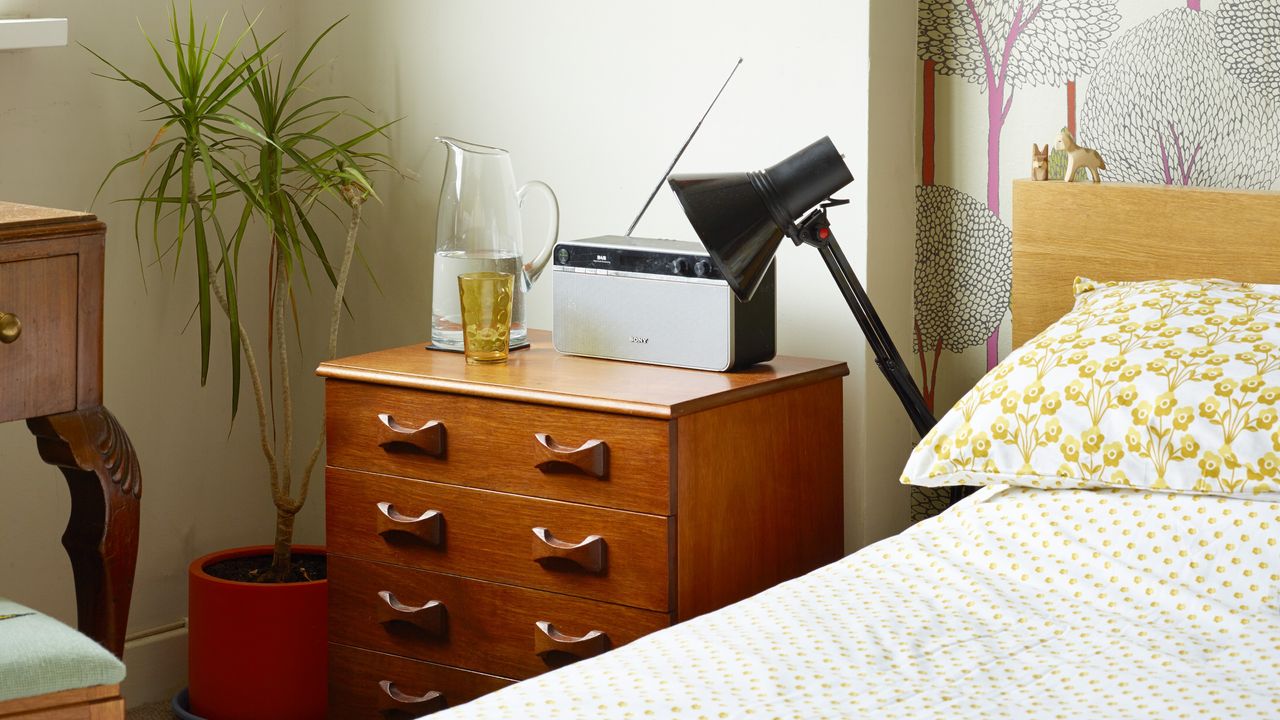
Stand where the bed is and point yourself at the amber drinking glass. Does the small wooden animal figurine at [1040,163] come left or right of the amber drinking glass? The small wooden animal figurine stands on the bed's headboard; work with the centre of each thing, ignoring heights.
right

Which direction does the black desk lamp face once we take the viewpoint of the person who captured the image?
facing to the left of the viewer

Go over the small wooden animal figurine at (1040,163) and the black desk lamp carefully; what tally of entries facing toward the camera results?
1

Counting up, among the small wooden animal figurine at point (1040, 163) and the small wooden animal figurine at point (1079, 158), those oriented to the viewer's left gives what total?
1

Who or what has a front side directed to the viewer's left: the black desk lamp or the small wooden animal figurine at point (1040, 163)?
the black desk lamp

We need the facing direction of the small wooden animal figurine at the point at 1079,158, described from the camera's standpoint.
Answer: facing to the left of the viewer

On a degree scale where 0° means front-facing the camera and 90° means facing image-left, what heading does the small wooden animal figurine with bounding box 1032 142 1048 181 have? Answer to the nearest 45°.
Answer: approximately 0°

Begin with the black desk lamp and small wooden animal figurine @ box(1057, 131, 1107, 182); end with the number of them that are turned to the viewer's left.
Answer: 2
